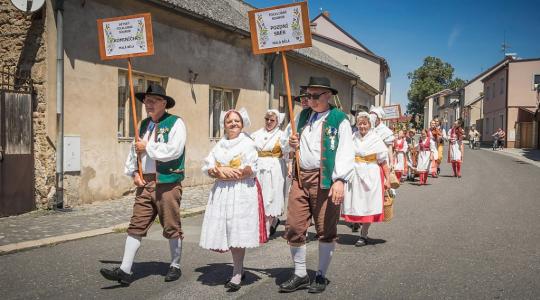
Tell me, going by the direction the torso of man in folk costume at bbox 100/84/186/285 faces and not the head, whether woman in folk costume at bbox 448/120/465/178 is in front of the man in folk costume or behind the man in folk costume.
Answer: behind

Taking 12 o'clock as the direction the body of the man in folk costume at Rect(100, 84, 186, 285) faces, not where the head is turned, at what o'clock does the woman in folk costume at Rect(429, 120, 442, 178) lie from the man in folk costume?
The woman in folk costume is roughly at 6 o'clock from the man in folk costume.

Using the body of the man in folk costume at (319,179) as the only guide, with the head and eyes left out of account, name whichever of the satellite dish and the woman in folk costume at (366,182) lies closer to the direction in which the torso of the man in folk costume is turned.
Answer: the satellite dish

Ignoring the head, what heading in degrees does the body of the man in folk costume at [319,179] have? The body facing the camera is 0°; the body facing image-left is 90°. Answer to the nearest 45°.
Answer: approximately 45°

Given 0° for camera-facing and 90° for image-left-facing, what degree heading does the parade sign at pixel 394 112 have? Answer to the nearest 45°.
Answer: approximately 0°

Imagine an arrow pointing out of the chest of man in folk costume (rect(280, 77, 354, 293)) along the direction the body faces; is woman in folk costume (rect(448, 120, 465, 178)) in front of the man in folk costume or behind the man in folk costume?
behind

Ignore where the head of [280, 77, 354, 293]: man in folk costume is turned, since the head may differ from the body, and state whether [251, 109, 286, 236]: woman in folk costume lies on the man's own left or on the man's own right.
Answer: on the man's own right

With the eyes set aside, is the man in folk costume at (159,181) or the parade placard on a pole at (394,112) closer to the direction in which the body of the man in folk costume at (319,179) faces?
the man in folk costume

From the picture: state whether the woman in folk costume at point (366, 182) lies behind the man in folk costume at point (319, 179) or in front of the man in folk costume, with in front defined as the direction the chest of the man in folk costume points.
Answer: behind

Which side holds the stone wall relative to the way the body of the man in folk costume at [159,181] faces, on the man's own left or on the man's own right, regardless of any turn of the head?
on the man's own right

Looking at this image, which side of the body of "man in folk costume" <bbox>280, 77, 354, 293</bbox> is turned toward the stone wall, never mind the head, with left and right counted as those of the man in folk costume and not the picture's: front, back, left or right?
right
